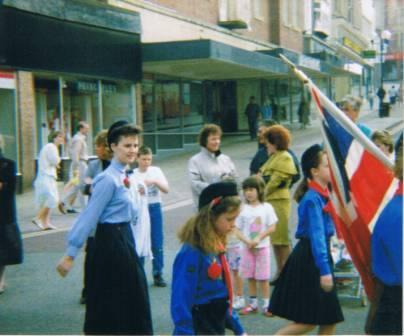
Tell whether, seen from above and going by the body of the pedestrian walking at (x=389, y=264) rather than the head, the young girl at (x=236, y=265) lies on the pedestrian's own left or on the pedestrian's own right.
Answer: on the pedestrian's own left

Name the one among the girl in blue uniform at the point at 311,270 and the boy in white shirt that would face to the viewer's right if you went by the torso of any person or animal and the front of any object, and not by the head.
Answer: the girl in blue uniform

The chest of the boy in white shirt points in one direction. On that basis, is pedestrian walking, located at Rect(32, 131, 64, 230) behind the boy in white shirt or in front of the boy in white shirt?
behind

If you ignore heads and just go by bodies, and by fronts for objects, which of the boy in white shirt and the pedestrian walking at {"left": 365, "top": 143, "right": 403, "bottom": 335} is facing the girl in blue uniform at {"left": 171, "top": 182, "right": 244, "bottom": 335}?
the boy in white shirt

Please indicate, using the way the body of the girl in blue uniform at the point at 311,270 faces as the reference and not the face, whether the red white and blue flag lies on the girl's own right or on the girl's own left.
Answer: on the girl's own right

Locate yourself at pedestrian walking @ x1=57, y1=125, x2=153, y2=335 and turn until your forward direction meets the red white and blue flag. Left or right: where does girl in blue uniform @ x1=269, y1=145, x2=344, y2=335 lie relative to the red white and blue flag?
left

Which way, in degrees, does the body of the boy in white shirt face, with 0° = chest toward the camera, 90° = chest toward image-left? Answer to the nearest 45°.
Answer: approximately 0°
